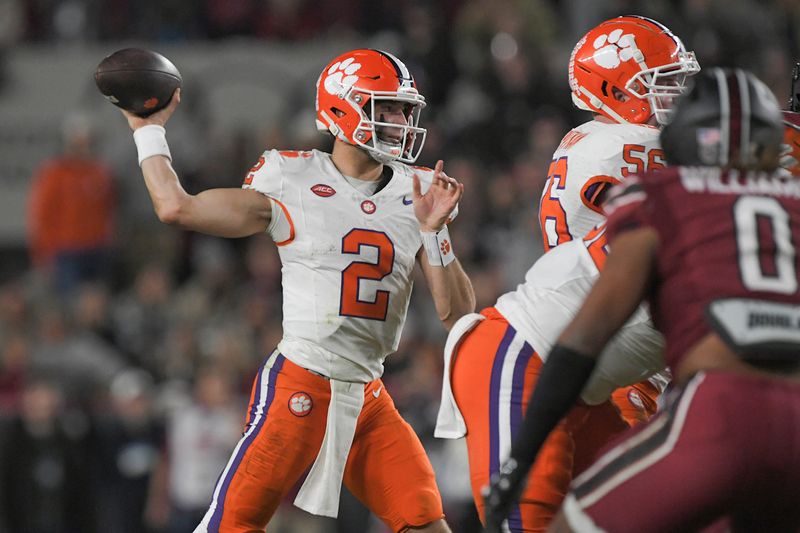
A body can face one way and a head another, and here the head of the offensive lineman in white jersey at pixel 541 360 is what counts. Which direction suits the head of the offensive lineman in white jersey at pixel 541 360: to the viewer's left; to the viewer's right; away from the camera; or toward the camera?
to the viewer's right

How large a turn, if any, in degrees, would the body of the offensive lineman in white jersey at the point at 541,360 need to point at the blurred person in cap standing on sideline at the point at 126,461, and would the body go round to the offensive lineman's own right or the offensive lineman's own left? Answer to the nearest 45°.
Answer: approximately 135° to the offensive lineman's own left

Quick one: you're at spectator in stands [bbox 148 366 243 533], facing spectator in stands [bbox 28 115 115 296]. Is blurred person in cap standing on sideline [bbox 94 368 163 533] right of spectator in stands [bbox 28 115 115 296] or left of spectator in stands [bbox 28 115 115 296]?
left

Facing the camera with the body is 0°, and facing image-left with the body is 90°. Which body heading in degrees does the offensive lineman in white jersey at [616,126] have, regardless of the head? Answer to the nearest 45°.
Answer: approximately 270°

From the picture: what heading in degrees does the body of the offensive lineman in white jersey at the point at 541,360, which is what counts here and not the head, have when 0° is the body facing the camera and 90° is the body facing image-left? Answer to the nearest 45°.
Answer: approximately 270°

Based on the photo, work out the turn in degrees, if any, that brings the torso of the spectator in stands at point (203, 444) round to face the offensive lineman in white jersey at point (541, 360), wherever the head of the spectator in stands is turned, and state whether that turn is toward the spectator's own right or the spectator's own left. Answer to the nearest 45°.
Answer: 0° — they already face them

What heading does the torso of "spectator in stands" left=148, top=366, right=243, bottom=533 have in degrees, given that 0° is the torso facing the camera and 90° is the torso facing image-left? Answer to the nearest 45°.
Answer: approximately 0°

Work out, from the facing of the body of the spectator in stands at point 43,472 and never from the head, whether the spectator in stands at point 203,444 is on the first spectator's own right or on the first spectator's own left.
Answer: on the first spectator's own left
